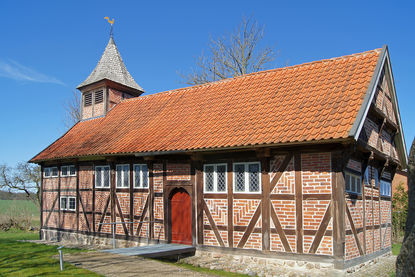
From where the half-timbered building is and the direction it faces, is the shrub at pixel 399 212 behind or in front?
behind

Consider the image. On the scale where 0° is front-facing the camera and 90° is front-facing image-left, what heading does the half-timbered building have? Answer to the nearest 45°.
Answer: approximately 45°
